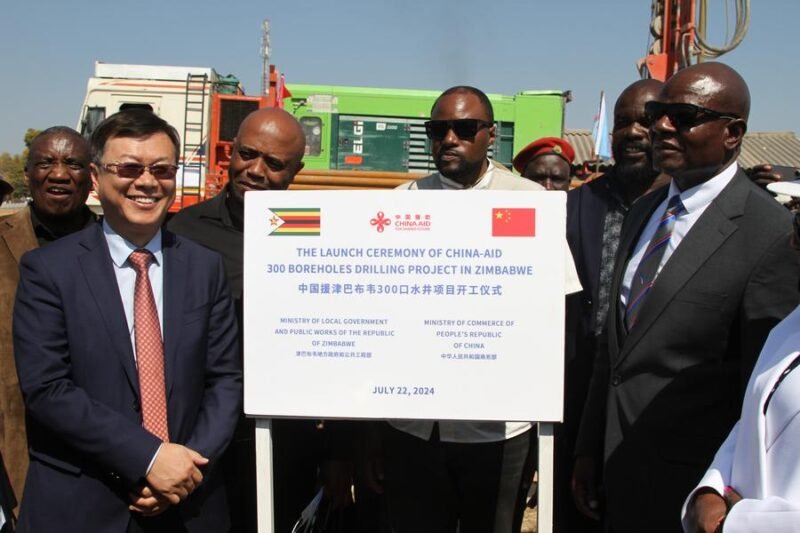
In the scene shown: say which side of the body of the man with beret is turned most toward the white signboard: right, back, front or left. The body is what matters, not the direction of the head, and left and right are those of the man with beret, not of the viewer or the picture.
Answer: front

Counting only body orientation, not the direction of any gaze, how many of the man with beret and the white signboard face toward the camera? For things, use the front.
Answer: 2

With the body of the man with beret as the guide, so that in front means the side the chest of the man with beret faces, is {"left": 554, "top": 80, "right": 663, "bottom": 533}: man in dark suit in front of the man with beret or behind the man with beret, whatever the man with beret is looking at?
in front

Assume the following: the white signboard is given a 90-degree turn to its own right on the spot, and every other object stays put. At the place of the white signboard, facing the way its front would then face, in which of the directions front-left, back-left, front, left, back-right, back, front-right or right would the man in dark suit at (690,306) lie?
back

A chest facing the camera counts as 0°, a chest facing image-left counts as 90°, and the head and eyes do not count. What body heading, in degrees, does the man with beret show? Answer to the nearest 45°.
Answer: approximately 0°

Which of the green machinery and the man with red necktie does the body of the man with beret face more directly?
the man with red necktie

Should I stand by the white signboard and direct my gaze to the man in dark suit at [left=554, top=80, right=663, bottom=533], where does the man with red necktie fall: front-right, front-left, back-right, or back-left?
back-left

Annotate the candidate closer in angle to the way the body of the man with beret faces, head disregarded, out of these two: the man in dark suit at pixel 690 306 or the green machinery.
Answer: the man in dark suit

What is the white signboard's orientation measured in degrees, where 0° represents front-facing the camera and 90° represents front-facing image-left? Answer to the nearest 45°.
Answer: approximately 0°

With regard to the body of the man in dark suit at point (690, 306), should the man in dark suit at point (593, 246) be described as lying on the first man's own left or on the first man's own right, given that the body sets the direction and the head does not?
on the first man's own right

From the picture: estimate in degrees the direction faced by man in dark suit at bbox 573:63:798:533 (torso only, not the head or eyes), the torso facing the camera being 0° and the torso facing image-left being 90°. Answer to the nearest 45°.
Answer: approximately 45°

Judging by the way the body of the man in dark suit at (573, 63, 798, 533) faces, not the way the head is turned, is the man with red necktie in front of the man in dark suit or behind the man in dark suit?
in front

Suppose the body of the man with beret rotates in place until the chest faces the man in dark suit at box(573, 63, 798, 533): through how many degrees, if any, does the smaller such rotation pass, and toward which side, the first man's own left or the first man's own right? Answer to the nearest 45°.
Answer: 0° — they already face them
